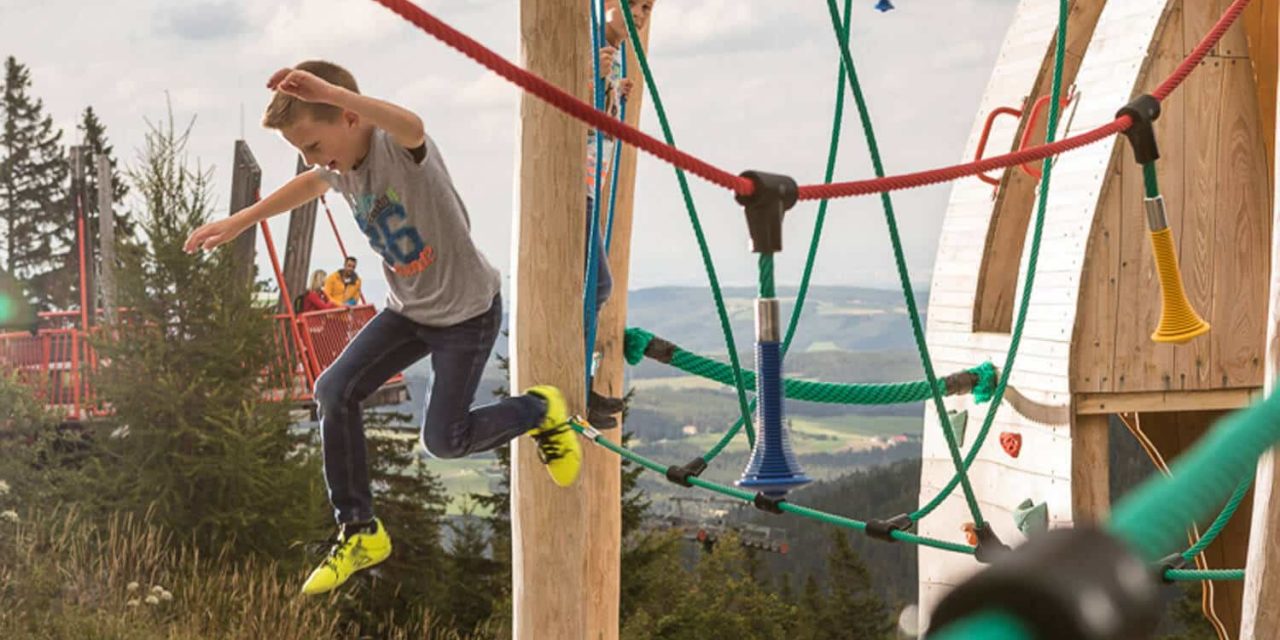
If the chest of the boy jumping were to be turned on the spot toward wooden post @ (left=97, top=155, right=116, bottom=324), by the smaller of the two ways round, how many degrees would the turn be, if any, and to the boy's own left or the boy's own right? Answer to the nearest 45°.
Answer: approximately 135° to the boy's own right

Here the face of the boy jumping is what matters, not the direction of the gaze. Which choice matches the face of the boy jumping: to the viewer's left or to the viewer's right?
to the viewer's left

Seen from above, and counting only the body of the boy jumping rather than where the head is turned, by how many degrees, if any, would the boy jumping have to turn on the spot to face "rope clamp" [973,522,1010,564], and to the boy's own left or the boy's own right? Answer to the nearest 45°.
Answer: approximately 135° to the boy's own left

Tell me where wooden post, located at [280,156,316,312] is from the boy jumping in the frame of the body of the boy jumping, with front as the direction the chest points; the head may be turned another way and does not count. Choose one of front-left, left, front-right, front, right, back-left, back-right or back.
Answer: back-right

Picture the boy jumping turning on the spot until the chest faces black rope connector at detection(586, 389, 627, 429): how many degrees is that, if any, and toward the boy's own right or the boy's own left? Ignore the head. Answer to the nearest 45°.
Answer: approximately 180°

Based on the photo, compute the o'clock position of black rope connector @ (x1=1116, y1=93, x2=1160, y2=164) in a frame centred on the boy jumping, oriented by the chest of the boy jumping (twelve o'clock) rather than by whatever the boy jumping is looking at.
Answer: The black rope connector is roughly at 8 o'clock from the boy jumping.

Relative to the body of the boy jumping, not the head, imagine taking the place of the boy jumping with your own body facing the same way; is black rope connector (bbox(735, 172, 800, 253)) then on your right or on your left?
on your left

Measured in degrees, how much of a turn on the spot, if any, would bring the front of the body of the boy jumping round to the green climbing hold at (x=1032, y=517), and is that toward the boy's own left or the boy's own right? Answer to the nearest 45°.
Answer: approximately 180°

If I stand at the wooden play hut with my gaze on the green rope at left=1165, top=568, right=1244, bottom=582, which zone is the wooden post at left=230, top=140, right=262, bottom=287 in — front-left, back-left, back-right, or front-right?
back-right

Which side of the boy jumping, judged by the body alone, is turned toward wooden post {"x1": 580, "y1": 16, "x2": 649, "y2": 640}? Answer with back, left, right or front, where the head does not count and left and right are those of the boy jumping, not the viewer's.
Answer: back

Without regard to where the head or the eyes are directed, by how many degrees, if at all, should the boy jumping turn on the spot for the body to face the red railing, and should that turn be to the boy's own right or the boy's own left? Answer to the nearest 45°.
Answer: approximately 135° to the boy's own right

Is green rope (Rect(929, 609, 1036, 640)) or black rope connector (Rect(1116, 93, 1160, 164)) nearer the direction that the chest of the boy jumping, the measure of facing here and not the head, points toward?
the green rope

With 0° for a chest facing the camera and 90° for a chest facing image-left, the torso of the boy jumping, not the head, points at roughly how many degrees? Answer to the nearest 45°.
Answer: approximately 45°
